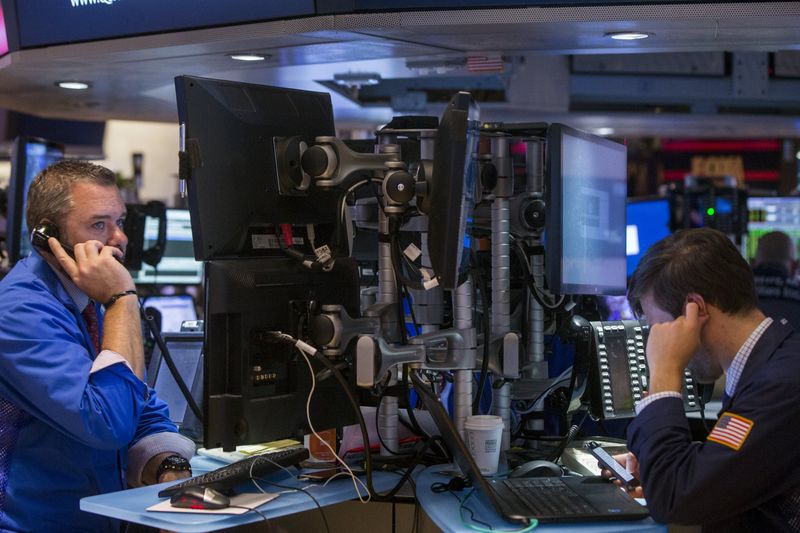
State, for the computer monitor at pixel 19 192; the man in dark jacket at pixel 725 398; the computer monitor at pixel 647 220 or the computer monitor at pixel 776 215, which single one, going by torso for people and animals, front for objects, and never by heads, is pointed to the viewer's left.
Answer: the man in dark jacket

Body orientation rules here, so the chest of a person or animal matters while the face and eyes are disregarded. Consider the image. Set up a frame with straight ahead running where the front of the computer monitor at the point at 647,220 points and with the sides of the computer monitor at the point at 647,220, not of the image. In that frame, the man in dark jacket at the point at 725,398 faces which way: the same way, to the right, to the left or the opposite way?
to the right

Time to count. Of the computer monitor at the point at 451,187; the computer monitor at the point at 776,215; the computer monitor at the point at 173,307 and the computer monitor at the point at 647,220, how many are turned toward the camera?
3

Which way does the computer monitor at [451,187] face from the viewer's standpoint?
to the viewer's right

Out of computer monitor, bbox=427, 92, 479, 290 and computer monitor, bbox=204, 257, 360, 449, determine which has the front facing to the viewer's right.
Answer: computer monitor, bbox=427, 92, 479, 290

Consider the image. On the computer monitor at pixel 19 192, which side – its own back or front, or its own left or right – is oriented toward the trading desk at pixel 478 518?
front

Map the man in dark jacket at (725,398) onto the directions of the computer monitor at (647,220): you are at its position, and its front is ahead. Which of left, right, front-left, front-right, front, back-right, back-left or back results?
front

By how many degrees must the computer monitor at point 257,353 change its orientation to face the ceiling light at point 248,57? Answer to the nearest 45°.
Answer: approximately 45° to its right

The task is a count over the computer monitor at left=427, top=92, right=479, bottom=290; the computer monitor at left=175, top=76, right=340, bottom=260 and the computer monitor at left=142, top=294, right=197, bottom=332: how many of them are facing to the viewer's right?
1

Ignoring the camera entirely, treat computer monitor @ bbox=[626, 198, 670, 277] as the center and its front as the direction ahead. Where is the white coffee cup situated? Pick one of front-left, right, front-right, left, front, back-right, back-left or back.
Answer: front

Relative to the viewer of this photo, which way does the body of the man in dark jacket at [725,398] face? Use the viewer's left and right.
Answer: facing to the left of the viewer

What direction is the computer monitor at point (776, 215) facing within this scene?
toward the camera

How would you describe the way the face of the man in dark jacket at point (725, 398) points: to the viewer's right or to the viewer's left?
to the viewer's left
